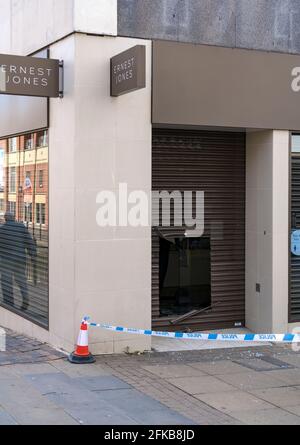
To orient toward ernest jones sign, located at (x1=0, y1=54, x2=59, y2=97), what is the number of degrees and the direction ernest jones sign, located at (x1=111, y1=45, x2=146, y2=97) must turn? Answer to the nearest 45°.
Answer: approximately 90° to its right

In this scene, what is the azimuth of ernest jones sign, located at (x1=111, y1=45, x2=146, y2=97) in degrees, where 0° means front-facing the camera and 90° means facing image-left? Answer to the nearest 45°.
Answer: approximately 45°
